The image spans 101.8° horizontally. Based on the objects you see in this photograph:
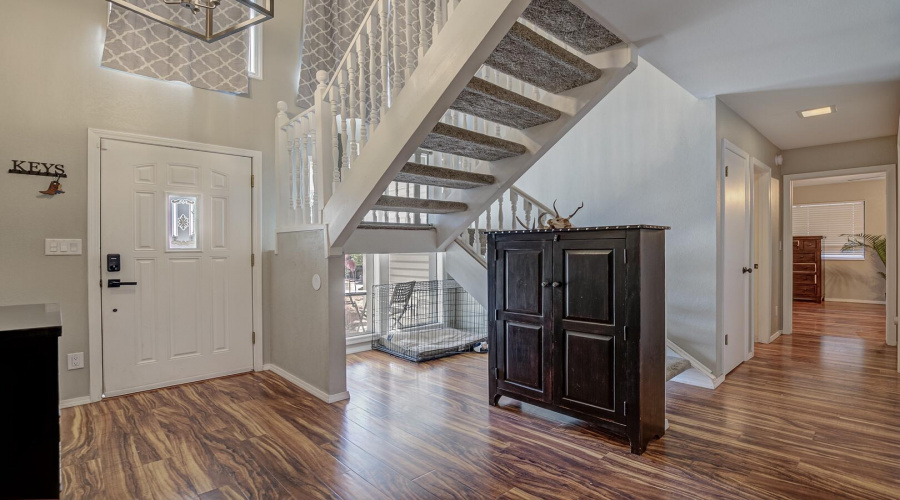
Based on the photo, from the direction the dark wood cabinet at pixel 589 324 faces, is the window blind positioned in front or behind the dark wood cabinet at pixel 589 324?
behind

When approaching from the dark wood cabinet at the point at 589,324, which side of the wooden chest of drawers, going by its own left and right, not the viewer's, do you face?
front

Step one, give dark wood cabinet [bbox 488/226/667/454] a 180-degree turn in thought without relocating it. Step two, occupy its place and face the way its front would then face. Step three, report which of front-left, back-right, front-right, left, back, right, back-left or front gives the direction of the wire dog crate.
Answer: left

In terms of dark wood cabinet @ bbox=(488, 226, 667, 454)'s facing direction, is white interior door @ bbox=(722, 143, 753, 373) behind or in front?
behind

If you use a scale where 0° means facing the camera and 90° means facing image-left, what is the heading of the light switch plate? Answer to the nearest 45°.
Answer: approximately 0°

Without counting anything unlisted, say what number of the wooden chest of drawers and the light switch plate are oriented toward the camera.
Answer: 2

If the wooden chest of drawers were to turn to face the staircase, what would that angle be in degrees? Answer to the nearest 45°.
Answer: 0° — it already faces it

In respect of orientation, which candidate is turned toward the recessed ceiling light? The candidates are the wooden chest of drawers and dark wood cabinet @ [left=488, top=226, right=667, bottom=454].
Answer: the wooden chest of drawers

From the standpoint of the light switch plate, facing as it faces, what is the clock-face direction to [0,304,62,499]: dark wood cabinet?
The dark wood cabinet is roughly at 12 o'clock from the light switch plate.

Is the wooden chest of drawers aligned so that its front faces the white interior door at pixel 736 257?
yes

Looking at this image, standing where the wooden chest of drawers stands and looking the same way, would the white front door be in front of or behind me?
in front

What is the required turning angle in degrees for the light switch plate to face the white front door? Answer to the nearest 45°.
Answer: approximately 90° to its left
